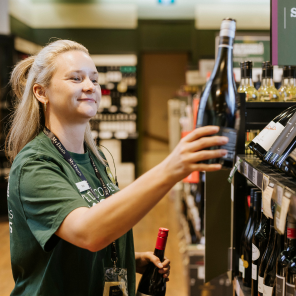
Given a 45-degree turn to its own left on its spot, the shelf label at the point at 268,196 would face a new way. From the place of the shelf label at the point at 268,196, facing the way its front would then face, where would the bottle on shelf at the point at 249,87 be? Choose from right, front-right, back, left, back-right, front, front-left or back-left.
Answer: back

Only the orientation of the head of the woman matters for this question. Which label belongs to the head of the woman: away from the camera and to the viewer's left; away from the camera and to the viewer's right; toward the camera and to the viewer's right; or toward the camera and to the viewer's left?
toward the camera and to the viewer's right

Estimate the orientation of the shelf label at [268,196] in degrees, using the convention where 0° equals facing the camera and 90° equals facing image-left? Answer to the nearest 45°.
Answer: approximately 45°

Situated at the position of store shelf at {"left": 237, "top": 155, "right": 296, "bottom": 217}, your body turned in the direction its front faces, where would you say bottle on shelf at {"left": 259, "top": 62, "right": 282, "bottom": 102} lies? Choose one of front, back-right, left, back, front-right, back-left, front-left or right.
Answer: back-right

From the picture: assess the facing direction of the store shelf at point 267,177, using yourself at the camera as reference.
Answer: facing the viewer and to the left of the viewer
